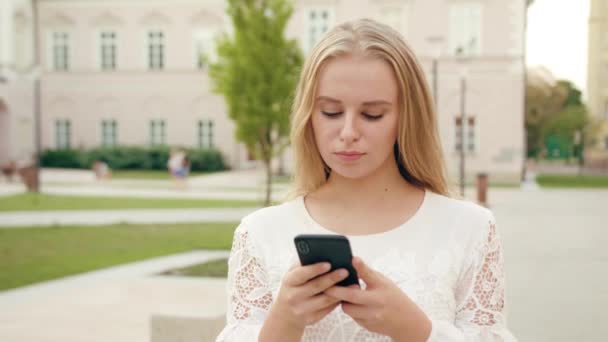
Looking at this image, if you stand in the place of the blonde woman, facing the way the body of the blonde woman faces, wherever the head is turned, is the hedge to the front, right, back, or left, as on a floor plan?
back

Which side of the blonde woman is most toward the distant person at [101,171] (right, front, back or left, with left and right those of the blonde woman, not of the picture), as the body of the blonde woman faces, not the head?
back

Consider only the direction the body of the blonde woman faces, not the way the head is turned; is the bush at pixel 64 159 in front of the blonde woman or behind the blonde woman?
behind

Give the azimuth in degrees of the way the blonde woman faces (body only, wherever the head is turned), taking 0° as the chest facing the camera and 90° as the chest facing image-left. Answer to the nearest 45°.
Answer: approximately 0°

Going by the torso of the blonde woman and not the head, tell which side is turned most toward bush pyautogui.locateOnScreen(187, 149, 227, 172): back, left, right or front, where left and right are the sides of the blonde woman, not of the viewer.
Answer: back

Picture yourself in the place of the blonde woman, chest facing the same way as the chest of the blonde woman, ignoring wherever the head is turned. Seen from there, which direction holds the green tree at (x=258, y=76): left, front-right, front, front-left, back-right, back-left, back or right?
back

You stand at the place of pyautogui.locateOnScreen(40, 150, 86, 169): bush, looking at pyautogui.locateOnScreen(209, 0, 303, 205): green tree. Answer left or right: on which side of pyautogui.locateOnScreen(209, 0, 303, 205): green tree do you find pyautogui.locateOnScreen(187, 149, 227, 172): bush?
left
